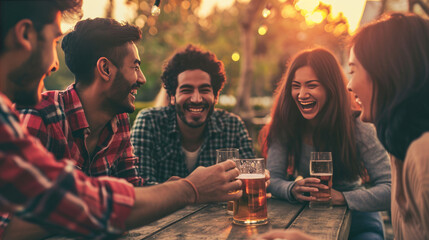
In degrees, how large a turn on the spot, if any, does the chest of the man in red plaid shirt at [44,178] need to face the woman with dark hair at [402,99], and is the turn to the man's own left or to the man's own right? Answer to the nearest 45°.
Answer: approximately 45° to the man's own right

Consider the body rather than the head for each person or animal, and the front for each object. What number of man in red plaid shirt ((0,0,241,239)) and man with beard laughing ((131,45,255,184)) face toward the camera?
1

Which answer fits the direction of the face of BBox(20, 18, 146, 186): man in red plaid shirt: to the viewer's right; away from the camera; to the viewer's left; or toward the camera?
to the viewer's right

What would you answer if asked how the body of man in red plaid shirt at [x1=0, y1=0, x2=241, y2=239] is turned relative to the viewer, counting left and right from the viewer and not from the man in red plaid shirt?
facing away from the viewer and to the right of the viewer

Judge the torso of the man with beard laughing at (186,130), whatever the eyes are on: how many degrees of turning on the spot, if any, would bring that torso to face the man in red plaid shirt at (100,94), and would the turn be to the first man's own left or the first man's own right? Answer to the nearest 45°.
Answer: approximately 45° to the first man's own right

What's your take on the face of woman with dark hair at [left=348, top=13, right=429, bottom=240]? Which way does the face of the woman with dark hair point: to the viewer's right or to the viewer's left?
to the viewer's left
